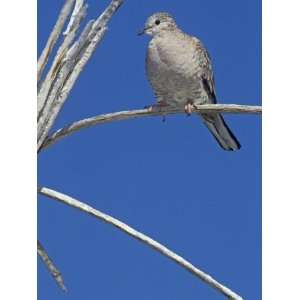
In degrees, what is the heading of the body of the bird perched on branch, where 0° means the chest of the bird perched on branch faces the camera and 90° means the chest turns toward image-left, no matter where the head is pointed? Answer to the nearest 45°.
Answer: approximately 45°
